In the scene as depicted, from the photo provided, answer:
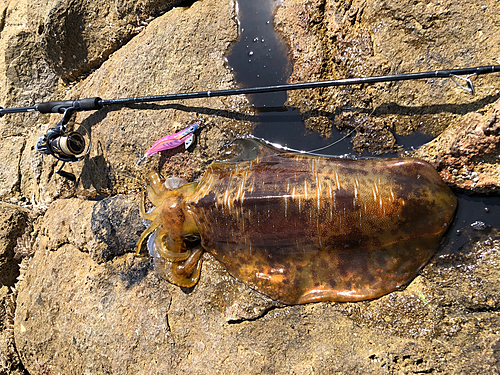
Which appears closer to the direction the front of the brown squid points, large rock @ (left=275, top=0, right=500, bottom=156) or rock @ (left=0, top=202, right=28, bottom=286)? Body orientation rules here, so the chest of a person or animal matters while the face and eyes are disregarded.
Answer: the rock

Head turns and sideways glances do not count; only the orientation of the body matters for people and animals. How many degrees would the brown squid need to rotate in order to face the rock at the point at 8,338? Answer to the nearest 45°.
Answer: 0° — it already faces it

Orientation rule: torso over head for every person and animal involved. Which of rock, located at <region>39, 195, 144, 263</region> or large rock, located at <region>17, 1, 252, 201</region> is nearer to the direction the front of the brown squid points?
the rock

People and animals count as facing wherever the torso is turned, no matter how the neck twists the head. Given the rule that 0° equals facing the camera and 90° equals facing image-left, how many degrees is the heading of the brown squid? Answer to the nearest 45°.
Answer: approximately 90°

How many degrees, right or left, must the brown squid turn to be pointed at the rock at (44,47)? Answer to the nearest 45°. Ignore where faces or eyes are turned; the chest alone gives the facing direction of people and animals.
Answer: approximately 45° to its right

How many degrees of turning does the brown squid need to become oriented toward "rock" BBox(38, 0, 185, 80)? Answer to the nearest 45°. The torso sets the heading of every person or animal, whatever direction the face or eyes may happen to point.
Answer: approximately 45° to its right

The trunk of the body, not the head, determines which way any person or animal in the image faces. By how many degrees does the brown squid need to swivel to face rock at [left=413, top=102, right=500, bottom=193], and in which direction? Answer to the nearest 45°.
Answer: approximately 180°

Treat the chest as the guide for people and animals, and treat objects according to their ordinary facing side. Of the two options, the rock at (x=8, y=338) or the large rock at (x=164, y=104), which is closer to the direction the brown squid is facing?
the rock

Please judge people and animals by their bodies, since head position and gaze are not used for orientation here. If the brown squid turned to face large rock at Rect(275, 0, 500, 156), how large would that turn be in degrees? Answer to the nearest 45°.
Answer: approximately 135° to its right
